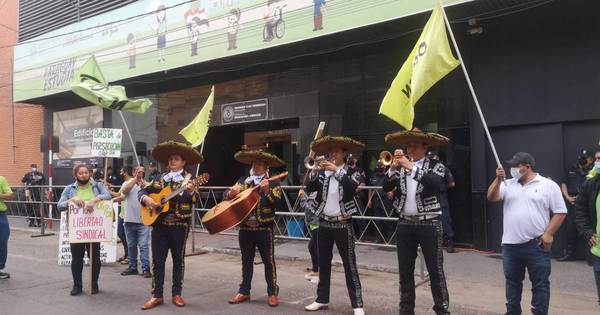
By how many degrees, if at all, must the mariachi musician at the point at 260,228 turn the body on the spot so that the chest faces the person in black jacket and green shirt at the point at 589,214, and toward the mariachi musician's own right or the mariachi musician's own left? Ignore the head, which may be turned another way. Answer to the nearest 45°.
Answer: approximately 135° to the mariachi musician's own left

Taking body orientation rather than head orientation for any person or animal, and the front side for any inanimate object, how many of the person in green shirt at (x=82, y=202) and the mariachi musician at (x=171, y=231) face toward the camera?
2

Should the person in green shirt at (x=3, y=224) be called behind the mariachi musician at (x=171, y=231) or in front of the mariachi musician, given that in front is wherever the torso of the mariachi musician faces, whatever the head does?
behind

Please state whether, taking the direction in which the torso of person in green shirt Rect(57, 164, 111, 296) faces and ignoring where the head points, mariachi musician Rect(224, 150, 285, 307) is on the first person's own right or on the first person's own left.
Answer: on the first person's own left

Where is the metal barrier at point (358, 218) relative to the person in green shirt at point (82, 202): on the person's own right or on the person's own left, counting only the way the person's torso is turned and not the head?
on the person's own left

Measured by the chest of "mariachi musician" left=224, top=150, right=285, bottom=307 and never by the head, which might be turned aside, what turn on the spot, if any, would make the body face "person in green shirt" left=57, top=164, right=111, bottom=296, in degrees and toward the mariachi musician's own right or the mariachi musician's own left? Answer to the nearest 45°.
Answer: approximately 90° to the mariachi musician's own right

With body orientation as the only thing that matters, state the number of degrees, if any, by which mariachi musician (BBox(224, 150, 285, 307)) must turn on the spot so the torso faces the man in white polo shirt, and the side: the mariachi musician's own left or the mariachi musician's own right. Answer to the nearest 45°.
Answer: approximately 90° to the mariachi musician's own left

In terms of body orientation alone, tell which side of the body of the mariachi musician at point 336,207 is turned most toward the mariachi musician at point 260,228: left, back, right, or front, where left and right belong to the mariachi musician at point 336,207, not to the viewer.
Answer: right
